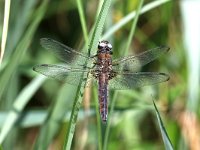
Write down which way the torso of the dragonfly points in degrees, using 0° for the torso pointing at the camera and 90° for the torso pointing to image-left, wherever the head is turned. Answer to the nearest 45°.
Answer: approximately 180°
